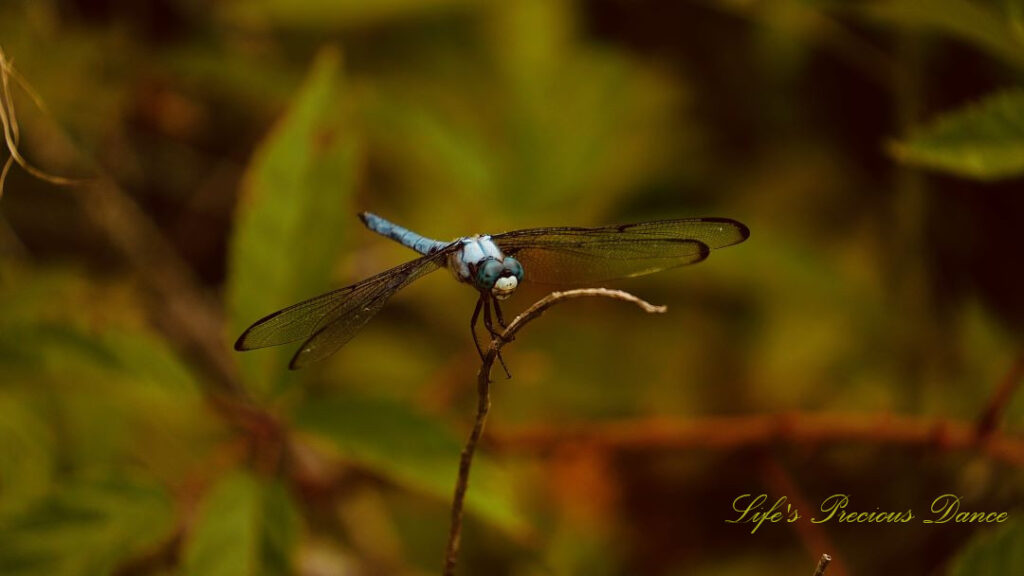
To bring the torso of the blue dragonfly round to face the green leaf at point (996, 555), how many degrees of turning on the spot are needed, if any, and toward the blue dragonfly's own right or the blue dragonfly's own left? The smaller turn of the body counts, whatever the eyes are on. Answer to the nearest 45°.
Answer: approximately 45° to the blue dragonfly's own left

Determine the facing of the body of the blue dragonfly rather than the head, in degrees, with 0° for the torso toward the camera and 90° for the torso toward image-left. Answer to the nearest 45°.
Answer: approximately 315°
